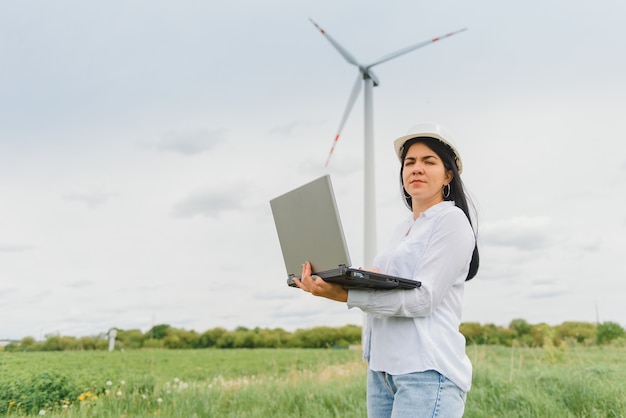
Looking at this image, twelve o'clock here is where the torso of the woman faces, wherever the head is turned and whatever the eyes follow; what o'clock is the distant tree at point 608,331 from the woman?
The distant tree is roughly at 5 o'clock from the woman.

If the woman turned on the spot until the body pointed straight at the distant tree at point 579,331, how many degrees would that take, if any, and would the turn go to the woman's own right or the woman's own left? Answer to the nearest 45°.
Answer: approximately 135° to the woman's own right

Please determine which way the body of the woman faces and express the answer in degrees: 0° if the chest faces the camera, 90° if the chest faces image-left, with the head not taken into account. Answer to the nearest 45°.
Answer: approximately 45°
